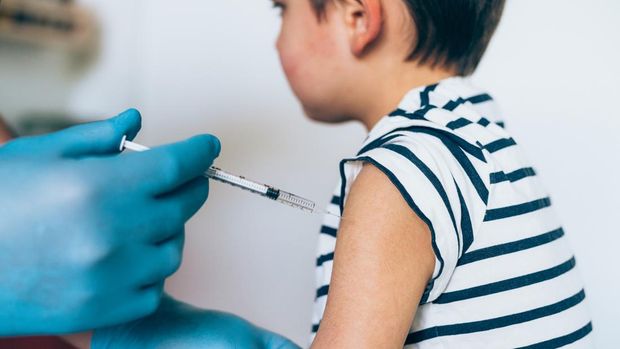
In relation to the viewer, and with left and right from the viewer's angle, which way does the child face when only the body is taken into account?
facing away from the viewer and to the left of the viewer

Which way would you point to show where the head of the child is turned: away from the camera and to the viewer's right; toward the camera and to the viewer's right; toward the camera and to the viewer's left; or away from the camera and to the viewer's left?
away from the camera and to the viewer's left
